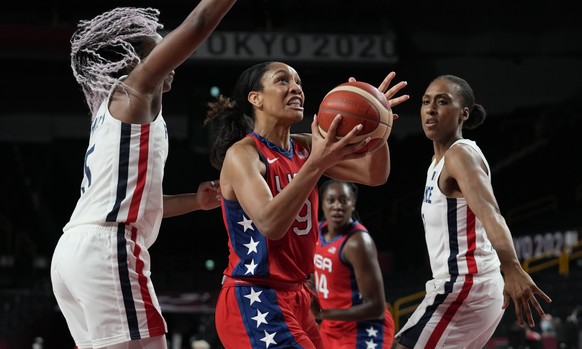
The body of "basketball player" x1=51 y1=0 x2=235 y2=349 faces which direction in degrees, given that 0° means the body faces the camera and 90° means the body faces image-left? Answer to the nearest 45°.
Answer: approximately 270°

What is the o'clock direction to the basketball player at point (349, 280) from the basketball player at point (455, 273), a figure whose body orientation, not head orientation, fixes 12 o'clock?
the basketball player at point (349, 280) is roughly at 2 o'clock from the basketball player at point (455, 273).

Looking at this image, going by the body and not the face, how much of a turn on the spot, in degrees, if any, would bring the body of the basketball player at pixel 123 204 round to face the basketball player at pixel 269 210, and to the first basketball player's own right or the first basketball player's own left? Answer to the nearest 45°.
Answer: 0° — they already face them

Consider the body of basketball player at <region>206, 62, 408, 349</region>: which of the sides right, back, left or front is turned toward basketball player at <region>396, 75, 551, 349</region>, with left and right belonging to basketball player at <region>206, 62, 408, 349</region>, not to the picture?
left

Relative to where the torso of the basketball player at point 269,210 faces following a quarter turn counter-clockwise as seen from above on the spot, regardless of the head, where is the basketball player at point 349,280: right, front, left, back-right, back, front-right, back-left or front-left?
front-left

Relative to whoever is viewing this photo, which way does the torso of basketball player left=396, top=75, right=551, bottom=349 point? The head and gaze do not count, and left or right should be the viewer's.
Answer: facing to the left of the viewer

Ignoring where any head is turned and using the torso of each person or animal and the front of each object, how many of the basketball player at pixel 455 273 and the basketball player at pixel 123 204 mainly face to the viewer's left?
1

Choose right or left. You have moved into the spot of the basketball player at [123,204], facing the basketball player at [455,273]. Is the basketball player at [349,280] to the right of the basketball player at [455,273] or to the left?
left

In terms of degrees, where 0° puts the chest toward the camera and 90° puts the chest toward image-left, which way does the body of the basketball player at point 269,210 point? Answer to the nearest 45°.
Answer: approximately 315°
